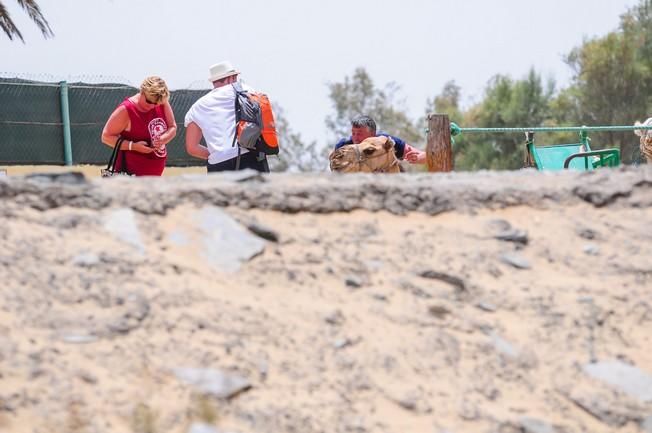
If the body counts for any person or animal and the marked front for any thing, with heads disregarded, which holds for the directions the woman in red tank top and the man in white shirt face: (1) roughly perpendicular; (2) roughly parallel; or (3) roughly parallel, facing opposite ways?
roughly parallel, facing opposite ways

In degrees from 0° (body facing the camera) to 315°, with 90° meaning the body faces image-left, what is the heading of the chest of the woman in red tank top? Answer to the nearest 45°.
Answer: approximately 315°

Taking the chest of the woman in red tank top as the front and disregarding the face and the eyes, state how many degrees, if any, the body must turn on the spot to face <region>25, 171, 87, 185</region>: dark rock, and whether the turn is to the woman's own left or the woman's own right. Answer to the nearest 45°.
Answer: approximately 45° to the woman's own right
